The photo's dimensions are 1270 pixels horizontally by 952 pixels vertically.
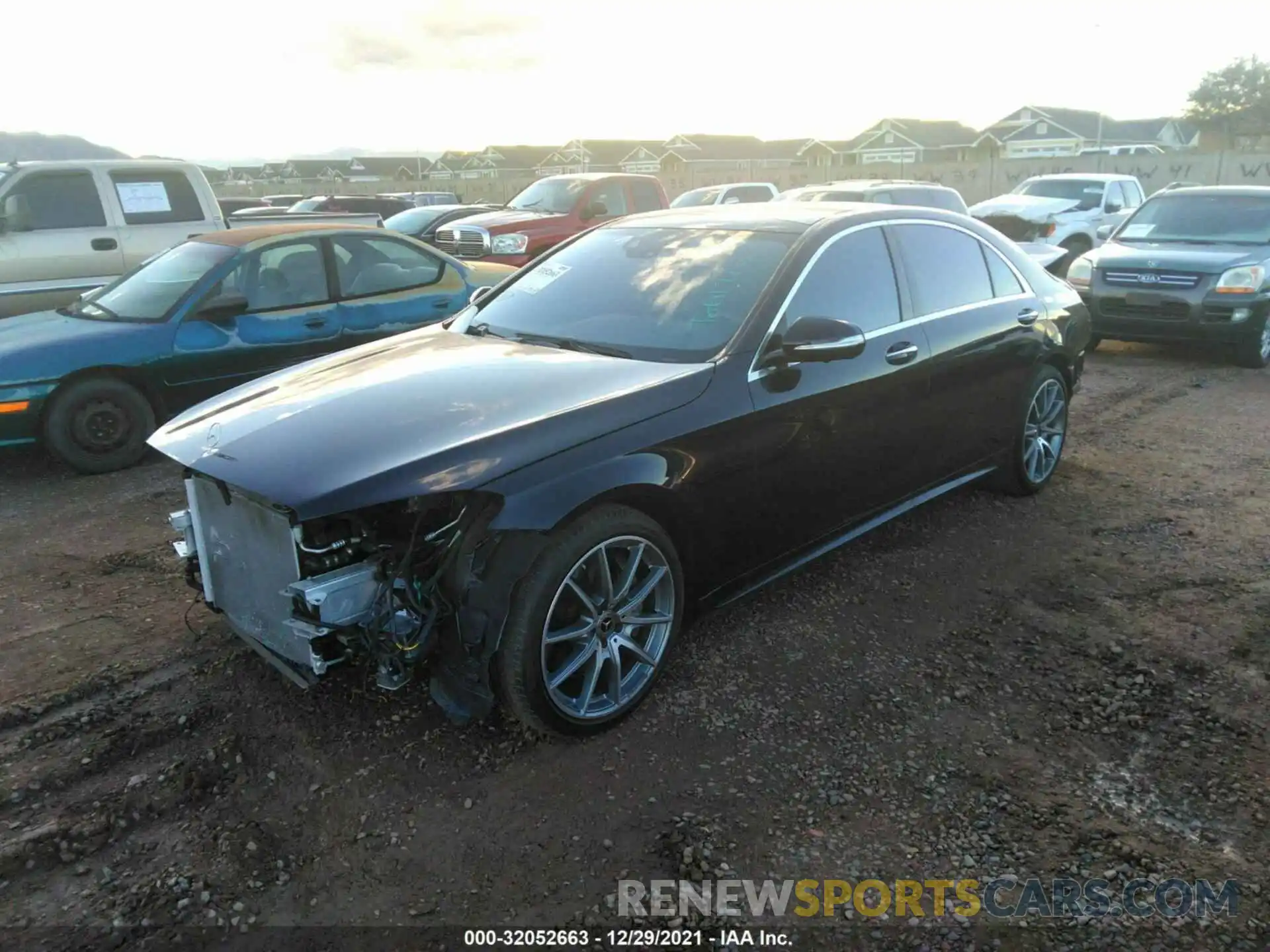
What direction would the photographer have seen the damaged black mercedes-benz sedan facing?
facing the viewer and to the left of the viewer

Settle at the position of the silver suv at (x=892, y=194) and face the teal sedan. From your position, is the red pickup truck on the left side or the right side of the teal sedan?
right

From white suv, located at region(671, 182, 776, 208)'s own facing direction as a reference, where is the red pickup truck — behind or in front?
in front

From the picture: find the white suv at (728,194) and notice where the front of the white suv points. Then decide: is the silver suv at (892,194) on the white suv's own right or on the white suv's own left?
on the white suv's own left

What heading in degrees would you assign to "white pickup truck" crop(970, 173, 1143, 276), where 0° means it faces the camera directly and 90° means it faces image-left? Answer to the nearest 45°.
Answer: approximately 45°

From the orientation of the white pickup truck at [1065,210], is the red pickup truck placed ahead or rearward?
ahead

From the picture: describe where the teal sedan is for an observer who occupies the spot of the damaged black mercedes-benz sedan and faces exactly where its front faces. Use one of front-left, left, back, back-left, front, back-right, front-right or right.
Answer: right

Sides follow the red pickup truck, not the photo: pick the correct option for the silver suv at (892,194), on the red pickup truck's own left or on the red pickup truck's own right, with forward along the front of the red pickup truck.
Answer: on the red pickup truck's own left

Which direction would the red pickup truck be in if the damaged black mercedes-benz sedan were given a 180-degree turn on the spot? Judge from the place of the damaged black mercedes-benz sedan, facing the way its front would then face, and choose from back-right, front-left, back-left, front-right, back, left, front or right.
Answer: front-left

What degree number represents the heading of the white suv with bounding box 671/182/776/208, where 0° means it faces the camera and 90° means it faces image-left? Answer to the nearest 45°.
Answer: approximately 45°
